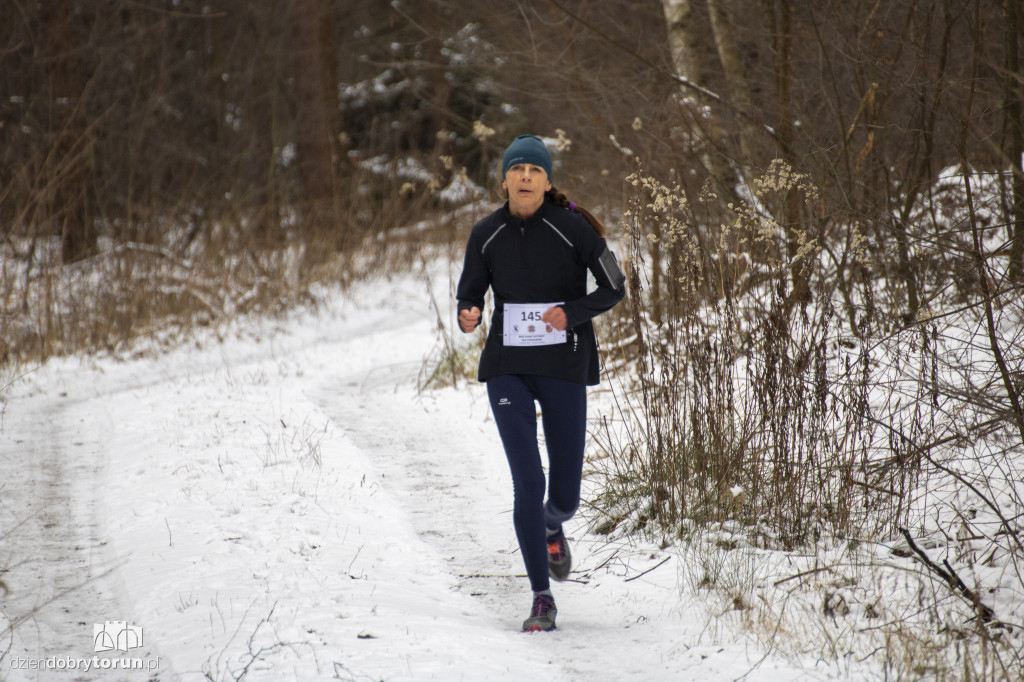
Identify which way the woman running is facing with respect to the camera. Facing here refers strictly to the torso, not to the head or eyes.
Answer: toward the camera

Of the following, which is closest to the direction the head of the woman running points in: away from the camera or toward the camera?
toward the camera

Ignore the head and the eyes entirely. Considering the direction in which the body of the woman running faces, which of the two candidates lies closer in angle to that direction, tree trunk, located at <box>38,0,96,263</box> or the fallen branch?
the fallen branch

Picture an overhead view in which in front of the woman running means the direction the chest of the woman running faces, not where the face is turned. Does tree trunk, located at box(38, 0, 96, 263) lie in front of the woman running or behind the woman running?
behind

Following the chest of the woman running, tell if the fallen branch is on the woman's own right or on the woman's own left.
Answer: on the woman's own left

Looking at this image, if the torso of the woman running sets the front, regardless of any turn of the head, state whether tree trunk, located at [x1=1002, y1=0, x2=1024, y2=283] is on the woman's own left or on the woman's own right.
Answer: on the woman's own left

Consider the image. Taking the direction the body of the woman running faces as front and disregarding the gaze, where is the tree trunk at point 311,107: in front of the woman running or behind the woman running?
behind
